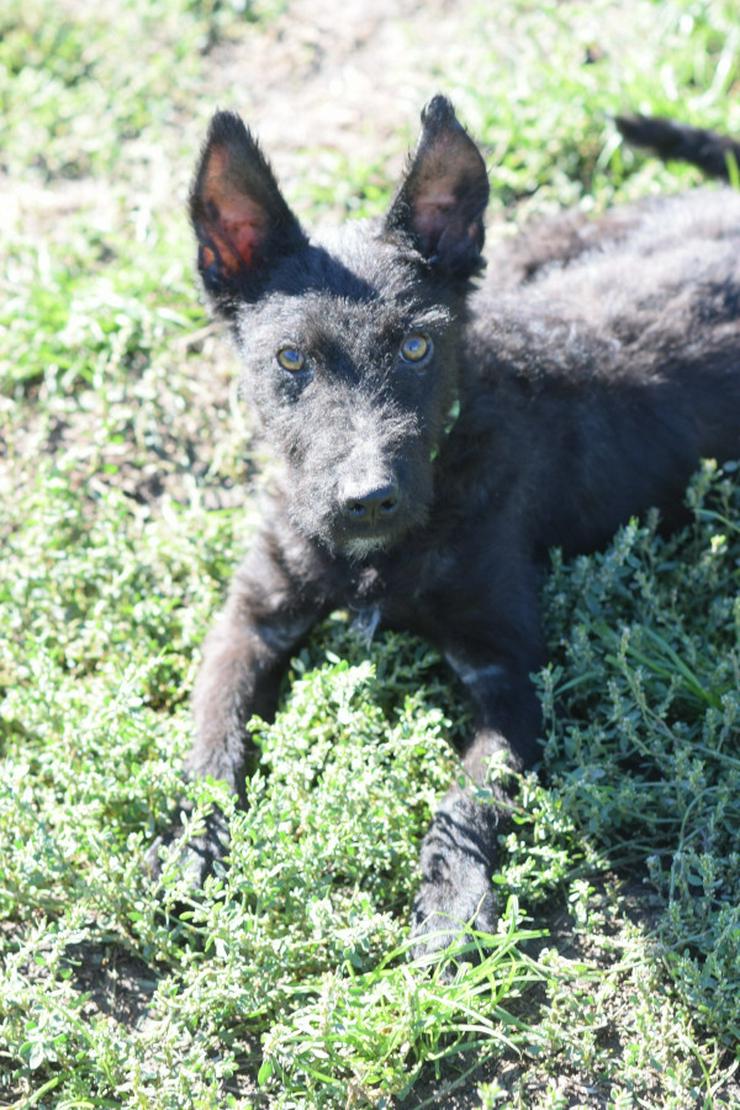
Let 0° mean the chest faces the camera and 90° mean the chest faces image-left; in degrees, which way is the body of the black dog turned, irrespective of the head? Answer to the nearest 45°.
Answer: approximately 45°
